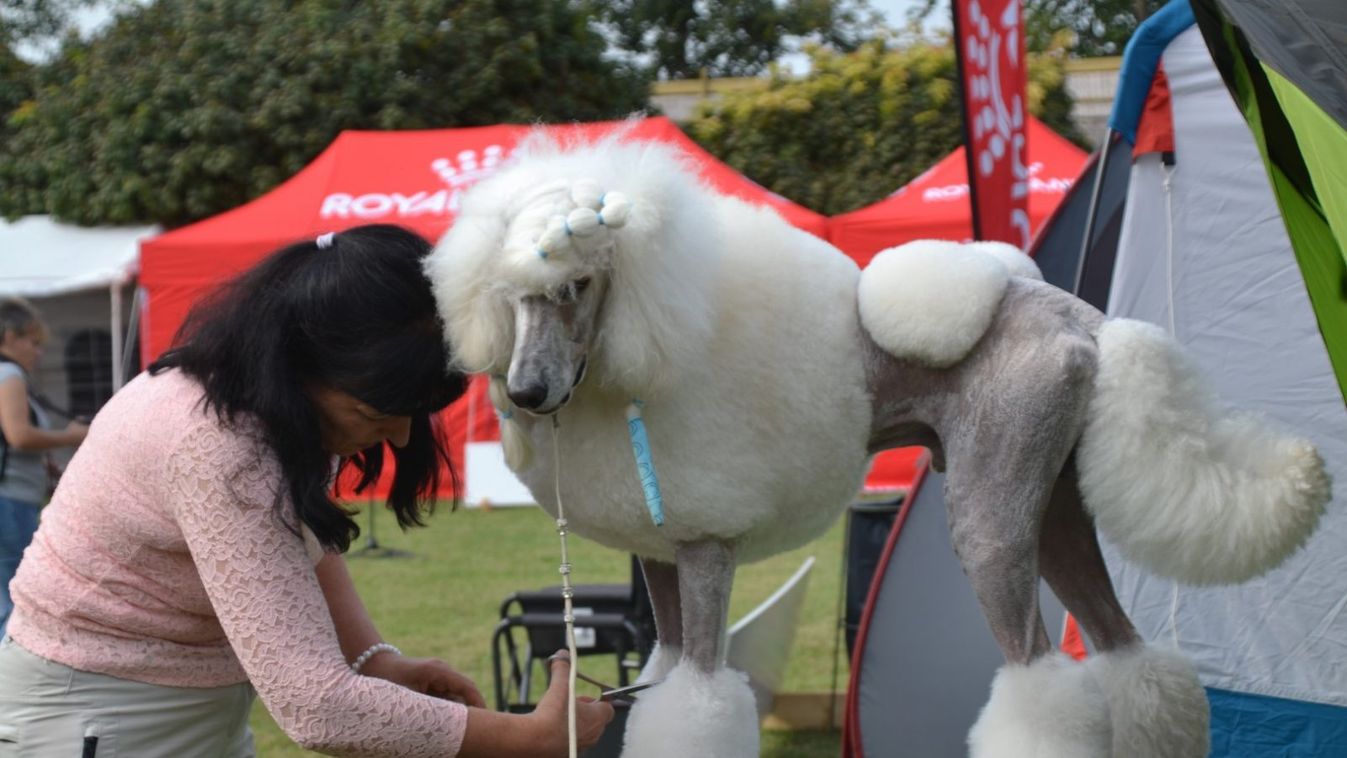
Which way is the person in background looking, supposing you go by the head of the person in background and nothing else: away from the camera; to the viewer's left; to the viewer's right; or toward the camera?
to the viewer's right

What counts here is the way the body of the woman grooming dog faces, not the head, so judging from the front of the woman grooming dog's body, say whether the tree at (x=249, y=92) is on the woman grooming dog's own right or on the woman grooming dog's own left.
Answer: on the woman grooming dog's own left

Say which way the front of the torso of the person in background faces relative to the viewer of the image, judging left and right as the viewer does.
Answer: facing to the right of the viewer

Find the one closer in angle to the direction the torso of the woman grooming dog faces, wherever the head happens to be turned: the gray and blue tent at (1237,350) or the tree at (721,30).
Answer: the gray and blue tent

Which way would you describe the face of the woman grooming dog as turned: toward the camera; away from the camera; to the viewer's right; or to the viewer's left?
to the viewer's right

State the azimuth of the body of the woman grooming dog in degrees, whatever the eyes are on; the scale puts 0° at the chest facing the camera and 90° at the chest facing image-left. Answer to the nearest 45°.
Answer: approximately 270°

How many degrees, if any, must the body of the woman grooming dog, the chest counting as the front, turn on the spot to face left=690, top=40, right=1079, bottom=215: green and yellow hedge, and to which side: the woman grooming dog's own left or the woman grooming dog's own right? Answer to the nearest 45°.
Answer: approximately 45° to the woman grooming dog's own left
